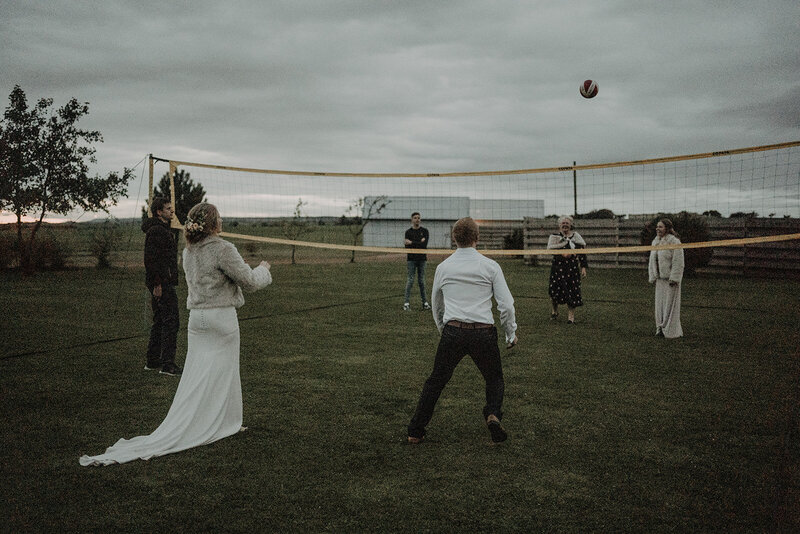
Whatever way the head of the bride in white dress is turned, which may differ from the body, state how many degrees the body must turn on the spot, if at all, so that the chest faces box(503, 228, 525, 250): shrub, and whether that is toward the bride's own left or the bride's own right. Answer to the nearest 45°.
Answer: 0° — they already face it

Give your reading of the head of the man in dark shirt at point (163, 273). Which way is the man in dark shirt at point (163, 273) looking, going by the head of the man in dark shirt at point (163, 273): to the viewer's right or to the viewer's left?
to the viewer's right

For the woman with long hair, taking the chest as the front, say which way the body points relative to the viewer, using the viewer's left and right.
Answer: facing the viewer and to the left of the viewer

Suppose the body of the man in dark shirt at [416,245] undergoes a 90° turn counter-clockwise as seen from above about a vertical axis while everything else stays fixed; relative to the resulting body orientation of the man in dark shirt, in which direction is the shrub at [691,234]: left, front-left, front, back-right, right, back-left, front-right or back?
front-left

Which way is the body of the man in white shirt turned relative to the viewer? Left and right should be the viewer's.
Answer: facing away from the viewer

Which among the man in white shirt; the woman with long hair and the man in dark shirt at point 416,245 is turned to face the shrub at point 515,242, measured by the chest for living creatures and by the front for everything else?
the man in white shirt

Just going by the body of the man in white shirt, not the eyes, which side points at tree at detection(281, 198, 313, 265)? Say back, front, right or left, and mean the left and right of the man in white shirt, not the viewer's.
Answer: front

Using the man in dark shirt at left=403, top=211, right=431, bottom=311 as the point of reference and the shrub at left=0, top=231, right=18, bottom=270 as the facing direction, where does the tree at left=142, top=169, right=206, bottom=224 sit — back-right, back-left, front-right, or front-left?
front-right

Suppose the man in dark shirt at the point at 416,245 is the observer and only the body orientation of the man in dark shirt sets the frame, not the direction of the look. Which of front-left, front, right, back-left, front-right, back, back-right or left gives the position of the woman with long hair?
front-left

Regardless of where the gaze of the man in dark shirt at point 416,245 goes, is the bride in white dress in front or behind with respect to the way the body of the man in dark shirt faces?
in front

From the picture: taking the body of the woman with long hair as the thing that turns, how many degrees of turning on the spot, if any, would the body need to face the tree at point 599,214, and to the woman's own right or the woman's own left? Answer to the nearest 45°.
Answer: approximately 135° to the woman's own right

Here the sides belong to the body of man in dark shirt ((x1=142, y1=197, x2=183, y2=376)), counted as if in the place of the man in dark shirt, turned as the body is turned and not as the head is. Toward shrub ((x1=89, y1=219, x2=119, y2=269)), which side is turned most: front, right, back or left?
left

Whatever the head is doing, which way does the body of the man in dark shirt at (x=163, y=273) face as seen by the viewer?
to the viewer's right

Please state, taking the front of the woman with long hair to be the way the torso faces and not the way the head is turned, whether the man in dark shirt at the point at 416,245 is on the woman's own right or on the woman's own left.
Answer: on the woman's own right

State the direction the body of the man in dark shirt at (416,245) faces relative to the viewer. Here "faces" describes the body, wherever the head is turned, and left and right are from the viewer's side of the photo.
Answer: facing the viewer
